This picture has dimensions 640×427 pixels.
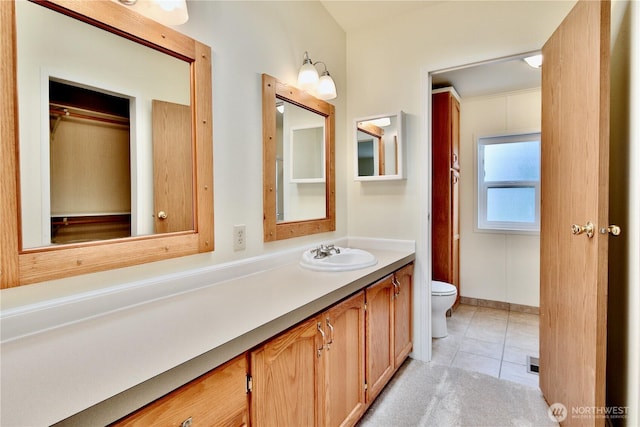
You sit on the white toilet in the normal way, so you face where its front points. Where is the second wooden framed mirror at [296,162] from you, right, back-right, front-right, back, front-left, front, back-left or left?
back-right

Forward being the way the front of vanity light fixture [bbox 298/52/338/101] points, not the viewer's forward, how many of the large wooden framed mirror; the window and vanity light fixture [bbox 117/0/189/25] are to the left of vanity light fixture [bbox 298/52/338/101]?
1

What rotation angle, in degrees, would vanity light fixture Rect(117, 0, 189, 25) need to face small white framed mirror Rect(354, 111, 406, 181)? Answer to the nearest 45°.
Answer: approximately 90° to its left

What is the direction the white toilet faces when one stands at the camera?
facing to the right of the viewer
